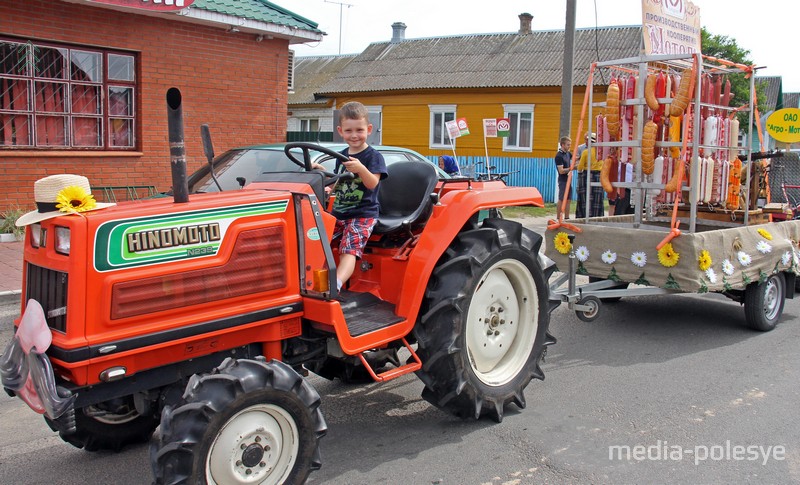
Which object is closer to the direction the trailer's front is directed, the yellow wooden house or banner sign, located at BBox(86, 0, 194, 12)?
the banner sign

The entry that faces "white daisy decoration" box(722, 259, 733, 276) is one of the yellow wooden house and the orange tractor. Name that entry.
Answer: the yellow wooden house

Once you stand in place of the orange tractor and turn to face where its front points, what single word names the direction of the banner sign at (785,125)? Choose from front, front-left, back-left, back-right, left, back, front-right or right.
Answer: back

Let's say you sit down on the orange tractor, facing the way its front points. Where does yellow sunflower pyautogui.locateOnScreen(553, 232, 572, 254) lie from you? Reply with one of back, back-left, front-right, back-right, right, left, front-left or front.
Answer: back

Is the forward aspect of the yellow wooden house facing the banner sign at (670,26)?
yes

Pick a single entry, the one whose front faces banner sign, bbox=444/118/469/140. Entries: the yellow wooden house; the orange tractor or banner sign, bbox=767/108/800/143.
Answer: the yellow wooden house
